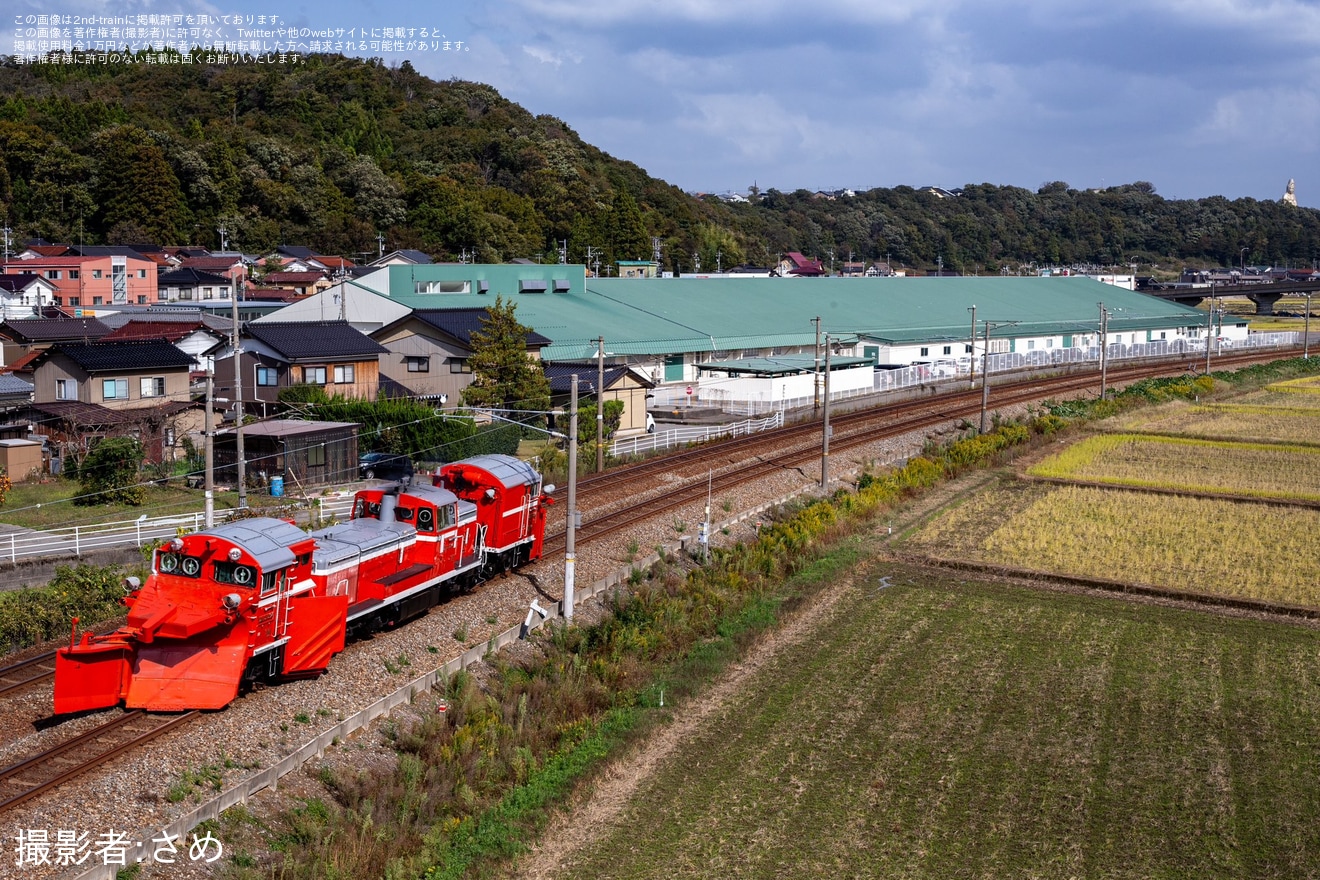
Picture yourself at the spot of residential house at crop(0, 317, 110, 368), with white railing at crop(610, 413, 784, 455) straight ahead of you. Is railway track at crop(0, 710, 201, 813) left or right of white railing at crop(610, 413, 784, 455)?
right

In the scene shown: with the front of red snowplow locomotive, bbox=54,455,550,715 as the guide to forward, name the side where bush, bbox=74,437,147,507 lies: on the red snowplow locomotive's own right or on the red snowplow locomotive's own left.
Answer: on the red snowplow locomotive's own right

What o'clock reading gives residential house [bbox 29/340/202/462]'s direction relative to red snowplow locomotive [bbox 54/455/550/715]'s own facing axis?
The residential house is roughly at 4 o'clock from the red snowplow locomotive.

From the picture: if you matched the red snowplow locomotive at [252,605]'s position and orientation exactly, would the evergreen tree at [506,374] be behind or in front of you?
behind

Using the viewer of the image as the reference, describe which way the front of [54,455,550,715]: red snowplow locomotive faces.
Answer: facing the viewer and to the left of the viewer

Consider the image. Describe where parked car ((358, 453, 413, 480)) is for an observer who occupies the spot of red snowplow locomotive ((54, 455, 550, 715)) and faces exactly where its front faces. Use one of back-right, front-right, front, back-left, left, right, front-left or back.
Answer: back-right

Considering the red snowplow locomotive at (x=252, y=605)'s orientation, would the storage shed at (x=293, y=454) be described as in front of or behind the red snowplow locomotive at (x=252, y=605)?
behind

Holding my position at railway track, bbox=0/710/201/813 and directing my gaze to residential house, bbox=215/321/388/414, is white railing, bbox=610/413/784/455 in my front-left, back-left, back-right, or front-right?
front-right

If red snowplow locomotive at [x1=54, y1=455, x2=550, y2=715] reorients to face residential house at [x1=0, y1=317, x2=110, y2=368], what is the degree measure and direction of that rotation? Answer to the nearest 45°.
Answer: approximately 135° to its right

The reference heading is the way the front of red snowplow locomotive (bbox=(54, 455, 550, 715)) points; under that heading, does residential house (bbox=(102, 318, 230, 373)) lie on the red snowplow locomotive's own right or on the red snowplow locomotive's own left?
on the red snowplow locomotive's own right
